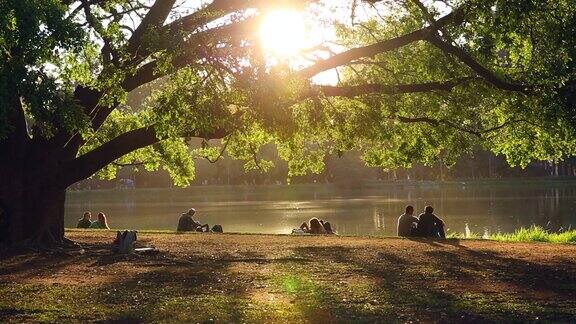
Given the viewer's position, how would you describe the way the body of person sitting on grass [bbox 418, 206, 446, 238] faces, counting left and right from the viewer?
facing away from the viewer and to the right of the viewer

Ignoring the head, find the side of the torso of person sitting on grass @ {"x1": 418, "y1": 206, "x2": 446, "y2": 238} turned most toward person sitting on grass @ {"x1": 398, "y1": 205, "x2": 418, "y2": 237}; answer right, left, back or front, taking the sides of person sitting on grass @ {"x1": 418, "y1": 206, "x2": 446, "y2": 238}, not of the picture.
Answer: left

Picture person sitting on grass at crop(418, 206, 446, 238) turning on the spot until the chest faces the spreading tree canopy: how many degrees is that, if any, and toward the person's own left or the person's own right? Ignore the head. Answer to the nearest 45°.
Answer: approximately 180°
